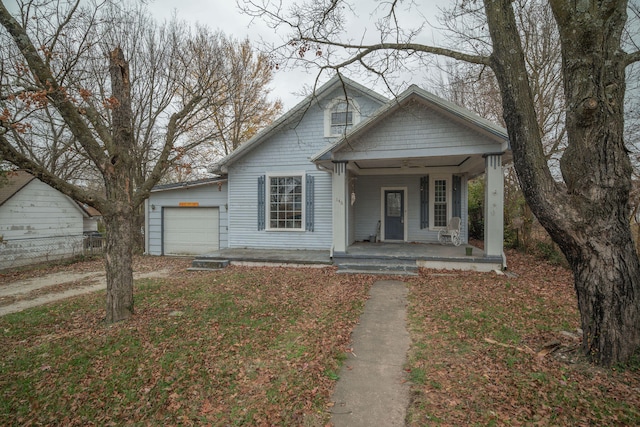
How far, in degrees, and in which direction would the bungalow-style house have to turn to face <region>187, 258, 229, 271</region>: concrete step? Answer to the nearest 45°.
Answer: approximately 45° to its right

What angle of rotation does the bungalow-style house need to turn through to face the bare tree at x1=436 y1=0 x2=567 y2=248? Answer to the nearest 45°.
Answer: approximately 90° to its left

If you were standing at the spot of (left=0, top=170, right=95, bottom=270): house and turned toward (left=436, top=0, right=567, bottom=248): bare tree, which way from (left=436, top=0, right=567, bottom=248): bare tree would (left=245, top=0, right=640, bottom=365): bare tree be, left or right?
right

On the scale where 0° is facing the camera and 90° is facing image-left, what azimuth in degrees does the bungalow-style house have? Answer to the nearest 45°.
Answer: approximately 0°

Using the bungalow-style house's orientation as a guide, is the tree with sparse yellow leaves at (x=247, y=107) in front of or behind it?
behind

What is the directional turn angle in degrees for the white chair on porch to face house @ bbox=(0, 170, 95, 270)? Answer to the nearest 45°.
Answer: approximately 45° to its right
